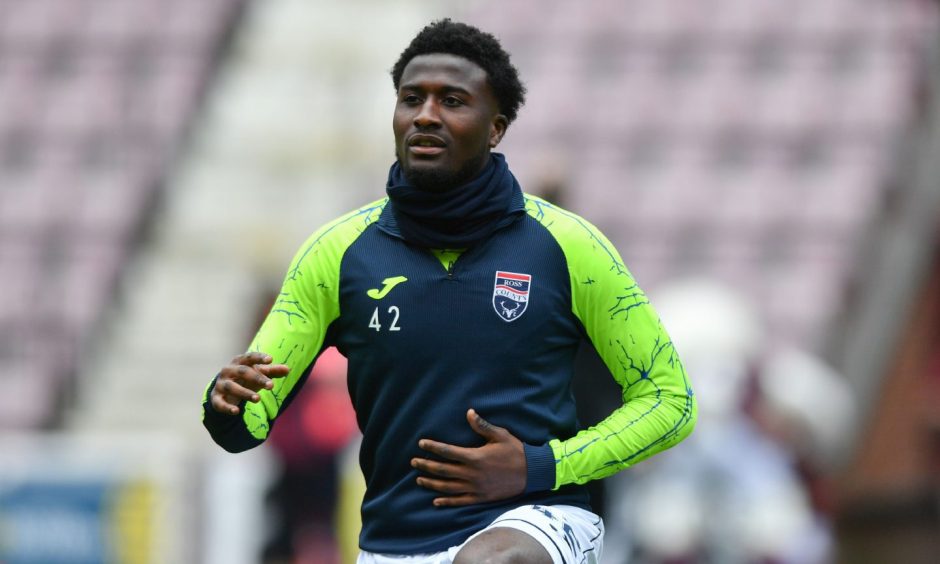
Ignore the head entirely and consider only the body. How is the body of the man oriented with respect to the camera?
toward the camera

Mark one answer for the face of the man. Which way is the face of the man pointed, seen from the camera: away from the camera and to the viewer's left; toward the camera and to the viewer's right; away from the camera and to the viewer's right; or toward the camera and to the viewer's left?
toward the camera and to the viewer's left
